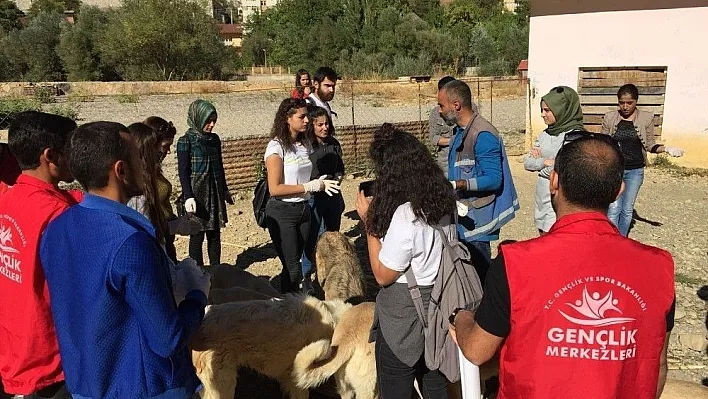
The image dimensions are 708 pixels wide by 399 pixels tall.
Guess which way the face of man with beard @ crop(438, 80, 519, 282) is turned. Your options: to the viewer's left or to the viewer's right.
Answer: to the viewer's left

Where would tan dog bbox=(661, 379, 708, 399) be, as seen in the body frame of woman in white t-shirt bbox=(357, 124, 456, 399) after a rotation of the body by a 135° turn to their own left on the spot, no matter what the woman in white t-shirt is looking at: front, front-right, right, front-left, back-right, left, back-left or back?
left

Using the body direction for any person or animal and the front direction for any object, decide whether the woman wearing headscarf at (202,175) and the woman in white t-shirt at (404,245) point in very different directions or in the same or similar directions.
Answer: very different directions

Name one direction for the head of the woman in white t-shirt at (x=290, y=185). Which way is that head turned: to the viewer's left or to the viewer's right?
to the viewer's right

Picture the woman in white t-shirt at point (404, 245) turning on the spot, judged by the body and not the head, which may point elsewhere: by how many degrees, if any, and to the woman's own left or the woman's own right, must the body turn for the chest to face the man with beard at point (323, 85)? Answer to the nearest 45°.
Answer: approximately 45° to the woman's own right

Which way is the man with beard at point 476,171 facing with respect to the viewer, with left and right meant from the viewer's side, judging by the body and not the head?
facing to the left of the viewer

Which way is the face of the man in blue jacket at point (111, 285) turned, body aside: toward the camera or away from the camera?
away from the camera

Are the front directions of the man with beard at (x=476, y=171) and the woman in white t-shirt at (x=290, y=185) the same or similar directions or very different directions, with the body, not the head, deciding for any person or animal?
very different directions
